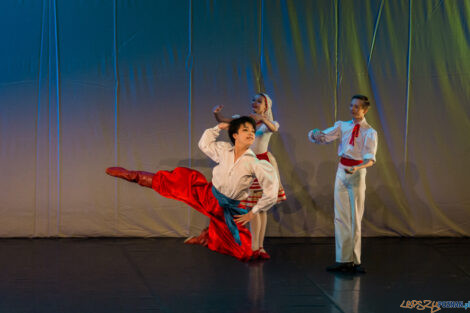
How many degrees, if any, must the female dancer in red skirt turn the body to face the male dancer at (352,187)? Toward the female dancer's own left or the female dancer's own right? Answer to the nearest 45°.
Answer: approximately 90° to the female dancer's own left

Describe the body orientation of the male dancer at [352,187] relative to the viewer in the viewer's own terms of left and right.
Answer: facing the viewer and to the left of the viewer

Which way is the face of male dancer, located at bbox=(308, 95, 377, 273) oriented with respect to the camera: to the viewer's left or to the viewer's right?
to the viewer's left

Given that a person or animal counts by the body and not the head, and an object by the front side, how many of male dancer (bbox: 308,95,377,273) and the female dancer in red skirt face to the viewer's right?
0

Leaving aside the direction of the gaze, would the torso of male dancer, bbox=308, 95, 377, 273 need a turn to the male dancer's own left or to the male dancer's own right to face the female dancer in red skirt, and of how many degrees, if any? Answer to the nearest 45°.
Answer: approximately 90° to the male dancer's own right
